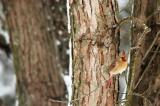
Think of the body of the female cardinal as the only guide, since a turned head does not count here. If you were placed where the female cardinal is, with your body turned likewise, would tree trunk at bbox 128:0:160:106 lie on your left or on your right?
on your left
